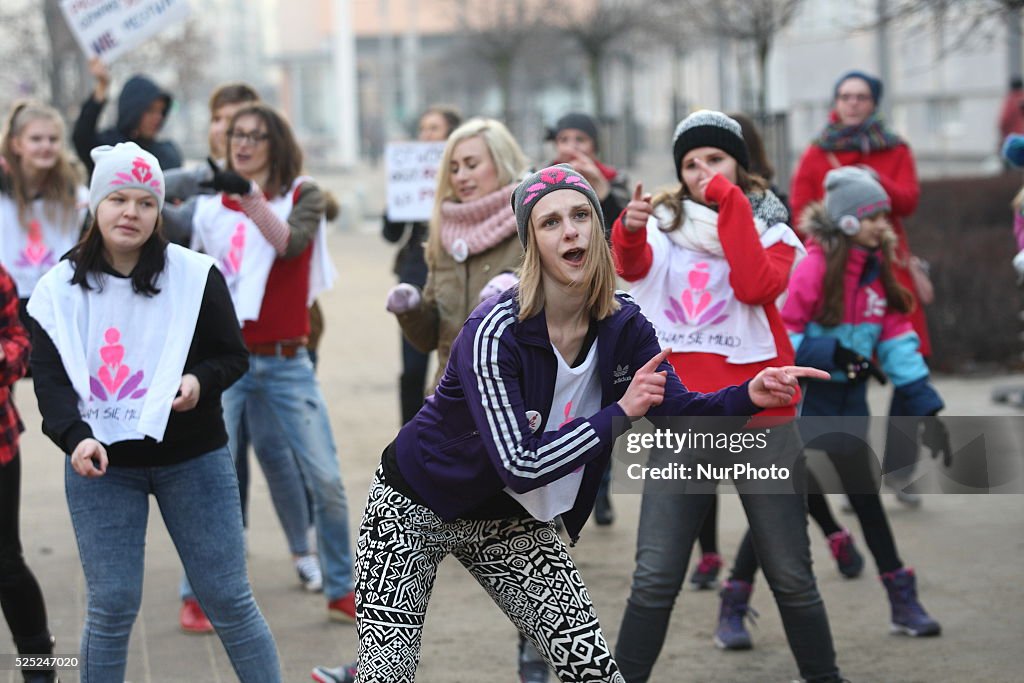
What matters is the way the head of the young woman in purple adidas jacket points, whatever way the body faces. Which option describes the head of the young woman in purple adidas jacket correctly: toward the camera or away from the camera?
toward the camera

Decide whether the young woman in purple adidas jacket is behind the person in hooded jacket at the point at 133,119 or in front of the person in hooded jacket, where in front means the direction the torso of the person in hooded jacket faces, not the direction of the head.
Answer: in front

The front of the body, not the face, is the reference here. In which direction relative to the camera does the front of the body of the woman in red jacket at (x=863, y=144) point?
toward the camera

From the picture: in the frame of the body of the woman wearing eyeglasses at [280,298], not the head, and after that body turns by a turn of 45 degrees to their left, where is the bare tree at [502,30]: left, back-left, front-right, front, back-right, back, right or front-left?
back

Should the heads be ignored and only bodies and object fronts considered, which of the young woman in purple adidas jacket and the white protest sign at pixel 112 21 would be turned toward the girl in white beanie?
the white protest sign

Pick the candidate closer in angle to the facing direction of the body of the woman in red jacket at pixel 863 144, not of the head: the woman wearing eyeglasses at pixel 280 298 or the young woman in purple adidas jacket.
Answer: the young woman in purple adidas jacket

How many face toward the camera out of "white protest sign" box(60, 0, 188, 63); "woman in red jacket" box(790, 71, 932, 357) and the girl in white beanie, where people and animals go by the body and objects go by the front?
3

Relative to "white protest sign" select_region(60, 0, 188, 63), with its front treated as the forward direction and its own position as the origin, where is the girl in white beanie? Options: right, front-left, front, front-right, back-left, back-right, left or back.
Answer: front

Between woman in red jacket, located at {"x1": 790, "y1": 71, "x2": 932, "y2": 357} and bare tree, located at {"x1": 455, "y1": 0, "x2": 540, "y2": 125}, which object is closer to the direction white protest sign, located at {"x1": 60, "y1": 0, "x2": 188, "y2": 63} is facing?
the woman in red jacket

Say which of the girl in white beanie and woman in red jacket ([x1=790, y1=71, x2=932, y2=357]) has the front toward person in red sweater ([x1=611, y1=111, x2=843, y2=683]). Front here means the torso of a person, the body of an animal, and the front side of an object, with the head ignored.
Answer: woman in red jacket ([x1=790, y1=71, x2=932, y2=357])

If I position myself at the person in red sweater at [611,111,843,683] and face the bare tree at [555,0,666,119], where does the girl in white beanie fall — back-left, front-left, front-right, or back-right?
back-left

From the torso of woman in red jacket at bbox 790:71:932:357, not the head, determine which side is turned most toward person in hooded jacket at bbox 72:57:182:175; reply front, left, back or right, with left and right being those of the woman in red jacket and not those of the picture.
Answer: right

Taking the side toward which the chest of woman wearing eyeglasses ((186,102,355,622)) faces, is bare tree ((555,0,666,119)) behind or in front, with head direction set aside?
behind

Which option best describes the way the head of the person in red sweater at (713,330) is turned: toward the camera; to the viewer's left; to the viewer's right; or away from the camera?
toward the camera

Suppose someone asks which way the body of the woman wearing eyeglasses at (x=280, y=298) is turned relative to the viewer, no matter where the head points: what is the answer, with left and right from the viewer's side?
facing the viewer and to the left of the viewer

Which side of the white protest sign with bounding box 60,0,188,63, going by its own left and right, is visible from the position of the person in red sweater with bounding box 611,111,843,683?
front

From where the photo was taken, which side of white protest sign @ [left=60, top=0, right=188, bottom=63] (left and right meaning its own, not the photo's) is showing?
front

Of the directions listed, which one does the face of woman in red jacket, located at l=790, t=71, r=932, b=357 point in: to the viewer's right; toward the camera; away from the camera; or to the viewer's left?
toward the camera
